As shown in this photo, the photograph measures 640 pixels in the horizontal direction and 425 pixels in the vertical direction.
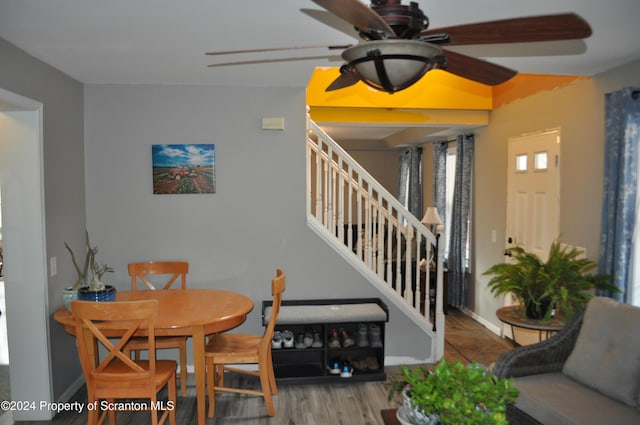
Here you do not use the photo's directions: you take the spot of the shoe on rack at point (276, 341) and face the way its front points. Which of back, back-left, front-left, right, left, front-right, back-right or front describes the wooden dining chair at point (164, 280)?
right

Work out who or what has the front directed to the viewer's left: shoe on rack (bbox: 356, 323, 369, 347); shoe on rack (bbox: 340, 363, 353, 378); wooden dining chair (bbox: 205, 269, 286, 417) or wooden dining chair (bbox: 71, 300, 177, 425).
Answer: wooden dining chair (bbox: 205, 269, 286, 417)

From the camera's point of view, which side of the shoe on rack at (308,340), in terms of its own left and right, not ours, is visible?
front

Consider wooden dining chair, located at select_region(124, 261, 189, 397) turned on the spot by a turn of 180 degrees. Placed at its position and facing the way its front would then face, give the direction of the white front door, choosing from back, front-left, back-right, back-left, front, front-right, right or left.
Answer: right

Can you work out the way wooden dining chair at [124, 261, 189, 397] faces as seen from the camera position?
facing the viewer

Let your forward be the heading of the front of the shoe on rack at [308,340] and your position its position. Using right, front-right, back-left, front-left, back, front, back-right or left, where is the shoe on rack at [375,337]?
left

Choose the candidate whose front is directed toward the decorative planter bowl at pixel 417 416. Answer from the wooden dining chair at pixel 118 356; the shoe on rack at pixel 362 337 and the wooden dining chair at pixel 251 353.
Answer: the shoe on rack

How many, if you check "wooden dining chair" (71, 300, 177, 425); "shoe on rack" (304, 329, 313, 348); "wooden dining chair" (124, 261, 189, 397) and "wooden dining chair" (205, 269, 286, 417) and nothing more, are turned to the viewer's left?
1

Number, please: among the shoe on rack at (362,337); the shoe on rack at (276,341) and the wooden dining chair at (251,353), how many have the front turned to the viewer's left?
1

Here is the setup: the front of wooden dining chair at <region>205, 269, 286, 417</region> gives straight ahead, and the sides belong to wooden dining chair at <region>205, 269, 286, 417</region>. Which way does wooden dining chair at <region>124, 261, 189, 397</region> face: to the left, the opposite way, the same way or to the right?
to the left

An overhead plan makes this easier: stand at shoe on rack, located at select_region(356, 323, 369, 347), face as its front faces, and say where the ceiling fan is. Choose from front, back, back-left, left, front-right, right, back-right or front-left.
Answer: front

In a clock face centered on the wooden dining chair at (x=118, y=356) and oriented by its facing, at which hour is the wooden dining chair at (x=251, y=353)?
the wooden dining chair at (x=251, y=353) is roughly at 1 o'clock from the wooden dining chair at (x=118, y=356).

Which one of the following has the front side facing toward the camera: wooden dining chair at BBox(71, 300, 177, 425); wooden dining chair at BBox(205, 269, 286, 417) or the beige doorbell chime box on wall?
the beige doorbell chime box on wall

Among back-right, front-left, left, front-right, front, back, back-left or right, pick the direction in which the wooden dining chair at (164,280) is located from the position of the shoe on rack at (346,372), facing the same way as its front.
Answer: right

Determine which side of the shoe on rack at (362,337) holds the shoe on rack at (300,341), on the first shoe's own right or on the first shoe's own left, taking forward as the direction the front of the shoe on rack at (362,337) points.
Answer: on the first shoe's own right

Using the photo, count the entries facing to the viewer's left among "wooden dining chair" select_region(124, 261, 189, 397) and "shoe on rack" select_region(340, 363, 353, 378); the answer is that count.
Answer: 0
